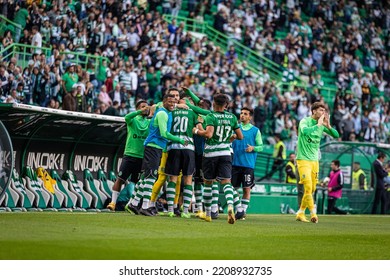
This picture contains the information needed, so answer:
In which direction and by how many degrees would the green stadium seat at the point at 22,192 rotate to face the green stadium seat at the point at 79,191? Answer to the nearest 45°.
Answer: approximately 90° to its left

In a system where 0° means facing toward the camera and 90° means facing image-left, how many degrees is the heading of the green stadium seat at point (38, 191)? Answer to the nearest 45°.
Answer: approximately 315°

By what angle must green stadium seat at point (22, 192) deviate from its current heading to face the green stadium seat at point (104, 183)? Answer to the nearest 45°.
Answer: approximately 90° to its left

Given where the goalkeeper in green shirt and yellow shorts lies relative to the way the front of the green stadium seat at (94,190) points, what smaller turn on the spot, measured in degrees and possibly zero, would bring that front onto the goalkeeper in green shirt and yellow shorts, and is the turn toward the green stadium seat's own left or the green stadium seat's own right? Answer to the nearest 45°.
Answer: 0° — it already faces them

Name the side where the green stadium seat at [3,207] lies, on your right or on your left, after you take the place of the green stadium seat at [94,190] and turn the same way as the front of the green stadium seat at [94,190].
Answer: on your right

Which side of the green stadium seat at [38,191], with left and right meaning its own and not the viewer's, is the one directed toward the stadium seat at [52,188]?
left

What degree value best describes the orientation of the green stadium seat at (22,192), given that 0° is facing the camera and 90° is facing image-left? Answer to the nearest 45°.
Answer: approximately 315°
